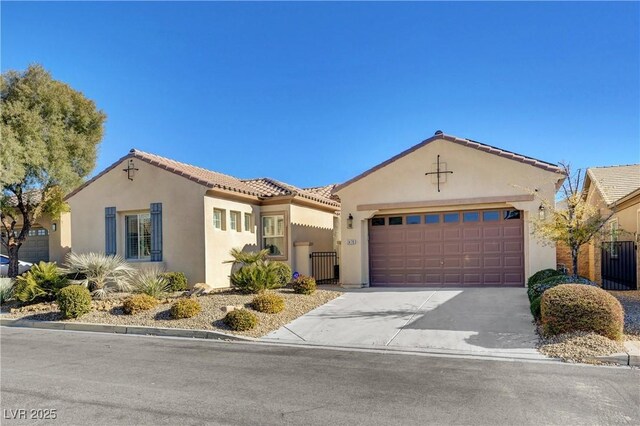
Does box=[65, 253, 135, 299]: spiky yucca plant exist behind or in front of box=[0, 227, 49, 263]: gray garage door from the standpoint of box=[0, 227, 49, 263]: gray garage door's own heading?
in front

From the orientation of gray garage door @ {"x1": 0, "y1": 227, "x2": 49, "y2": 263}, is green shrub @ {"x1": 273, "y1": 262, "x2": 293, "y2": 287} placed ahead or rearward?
ahead

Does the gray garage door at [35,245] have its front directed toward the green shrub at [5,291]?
yes

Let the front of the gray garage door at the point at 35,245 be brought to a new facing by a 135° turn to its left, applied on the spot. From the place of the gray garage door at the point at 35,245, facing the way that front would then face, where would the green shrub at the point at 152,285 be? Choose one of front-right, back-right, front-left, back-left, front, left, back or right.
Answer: back-right

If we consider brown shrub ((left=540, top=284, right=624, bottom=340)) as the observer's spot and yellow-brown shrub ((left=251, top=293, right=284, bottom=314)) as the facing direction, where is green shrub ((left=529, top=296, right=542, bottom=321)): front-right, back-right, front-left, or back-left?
front-right

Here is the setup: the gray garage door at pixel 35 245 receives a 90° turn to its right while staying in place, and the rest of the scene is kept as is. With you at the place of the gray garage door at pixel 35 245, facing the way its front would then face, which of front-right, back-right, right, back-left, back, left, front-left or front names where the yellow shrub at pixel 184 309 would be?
left

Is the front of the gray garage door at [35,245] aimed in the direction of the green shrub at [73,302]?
yes

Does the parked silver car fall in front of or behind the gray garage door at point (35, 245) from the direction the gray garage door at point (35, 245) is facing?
in front

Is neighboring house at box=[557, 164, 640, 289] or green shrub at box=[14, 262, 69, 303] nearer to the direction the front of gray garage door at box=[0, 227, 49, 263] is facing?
the green shrub

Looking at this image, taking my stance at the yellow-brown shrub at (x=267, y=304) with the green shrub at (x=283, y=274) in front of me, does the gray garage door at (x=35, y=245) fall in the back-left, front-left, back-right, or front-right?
front-left

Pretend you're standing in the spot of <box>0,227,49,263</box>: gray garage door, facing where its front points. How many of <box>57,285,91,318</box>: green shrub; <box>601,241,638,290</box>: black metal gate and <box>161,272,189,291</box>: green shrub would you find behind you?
0

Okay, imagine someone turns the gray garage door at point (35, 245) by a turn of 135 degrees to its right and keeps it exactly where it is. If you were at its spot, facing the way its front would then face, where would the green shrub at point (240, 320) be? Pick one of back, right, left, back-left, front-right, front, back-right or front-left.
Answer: back-left

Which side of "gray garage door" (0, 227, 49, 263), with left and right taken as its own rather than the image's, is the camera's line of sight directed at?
front

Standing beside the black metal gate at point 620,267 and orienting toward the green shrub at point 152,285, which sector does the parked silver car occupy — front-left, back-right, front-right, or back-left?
front-right

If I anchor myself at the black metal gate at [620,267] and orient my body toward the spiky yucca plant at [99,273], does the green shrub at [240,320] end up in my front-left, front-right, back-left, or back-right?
front-left
